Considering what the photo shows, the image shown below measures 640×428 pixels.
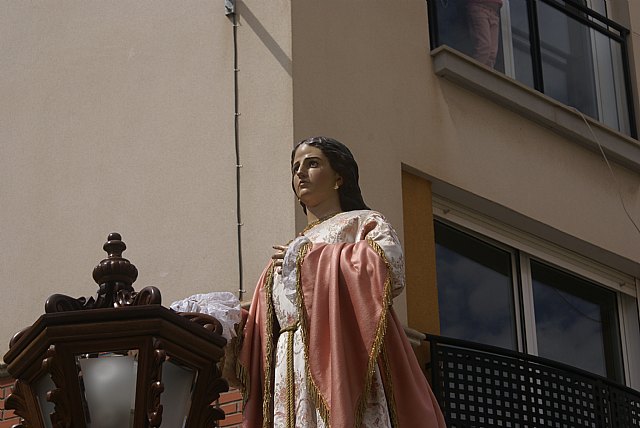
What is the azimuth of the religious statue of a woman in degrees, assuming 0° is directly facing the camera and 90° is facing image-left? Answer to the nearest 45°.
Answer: approximately 45°

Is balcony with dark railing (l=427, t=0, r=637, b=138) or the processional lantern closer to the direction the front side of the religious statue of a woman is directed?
the processional lantern

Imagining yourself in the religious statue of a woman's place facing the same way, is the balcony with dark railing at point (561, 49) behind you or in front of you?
behind

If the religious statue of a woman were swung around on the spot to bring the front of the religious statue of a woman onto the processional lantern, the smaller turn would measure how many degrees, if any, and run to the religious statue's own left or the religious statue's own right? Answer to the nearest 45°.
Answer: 0° — it already faces it
